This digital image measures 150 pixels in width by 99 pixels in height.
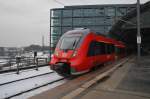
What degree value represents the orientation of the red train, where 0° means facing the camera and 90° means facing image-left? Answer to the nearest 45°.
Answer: approximately 45°
